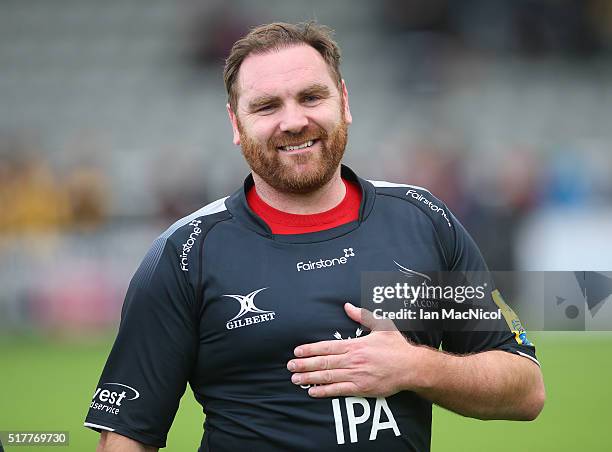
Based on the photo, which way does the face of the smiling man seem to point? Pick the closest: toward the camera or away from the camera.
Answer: toward the camera

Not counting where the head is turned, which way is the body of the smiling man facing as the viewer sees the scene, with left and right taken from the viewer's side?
facing the viewer
